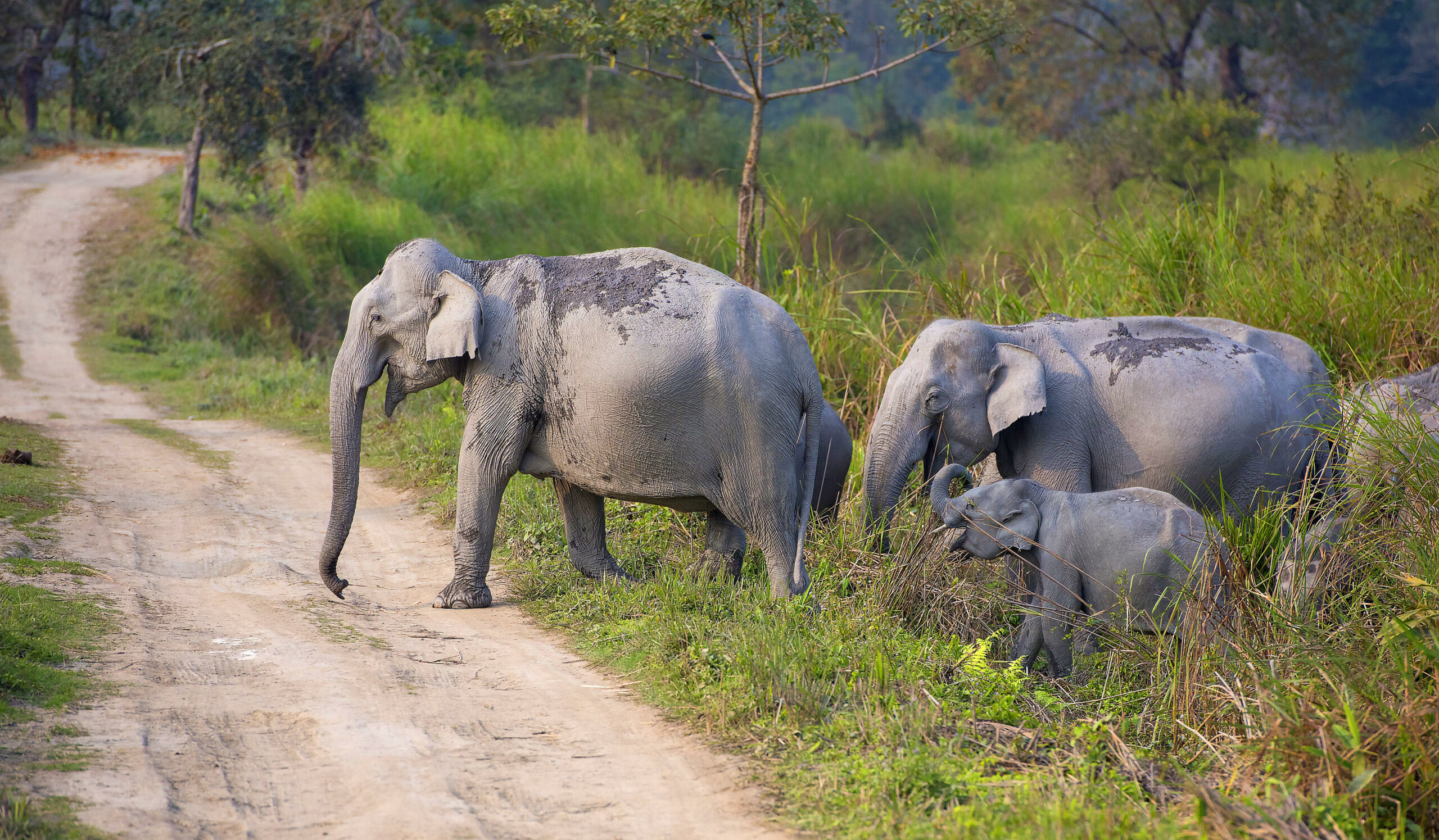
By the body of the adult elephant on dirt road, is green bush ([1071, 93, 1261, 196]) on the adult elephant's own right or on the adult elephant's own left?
on the adult elephant's own right

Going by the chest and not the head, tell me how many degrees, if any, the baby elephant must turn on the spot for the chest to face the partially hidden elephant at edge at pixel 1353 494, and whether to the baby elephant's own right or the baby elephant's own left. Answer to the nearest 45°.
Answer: approximately 180°

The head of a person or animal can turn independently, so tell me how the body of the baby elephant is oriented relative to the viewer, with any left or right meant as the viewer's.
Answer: facing to the left of the viewer

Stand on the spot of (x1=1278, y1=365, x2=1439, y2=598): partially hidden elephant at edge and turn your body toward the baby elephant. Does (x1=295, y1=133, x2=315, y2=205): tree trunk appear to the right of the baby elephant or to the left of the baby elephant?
right

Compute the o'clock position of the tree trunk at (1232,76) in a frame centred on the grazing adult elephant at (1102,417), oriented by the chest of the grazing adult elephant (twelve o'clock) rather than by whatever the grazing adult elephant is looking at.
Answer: The tree trunk is roughly at 3 o'clock from the grazing adult elephant.

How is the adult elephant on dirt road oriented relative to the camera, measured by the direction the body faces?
to the viewer's left

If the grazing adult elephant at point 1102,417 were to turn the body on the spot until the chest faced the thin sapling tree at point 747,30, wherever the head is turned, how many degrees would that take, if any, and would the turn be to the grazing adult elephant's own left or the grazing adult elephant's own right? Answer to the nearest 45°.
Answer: approximately 45° to the grazing adult elephant's own right

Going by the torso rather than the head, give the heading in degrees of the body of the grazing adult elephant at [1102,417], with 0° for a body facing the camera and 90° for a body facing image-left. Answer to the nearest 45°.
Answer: approximately 90°
